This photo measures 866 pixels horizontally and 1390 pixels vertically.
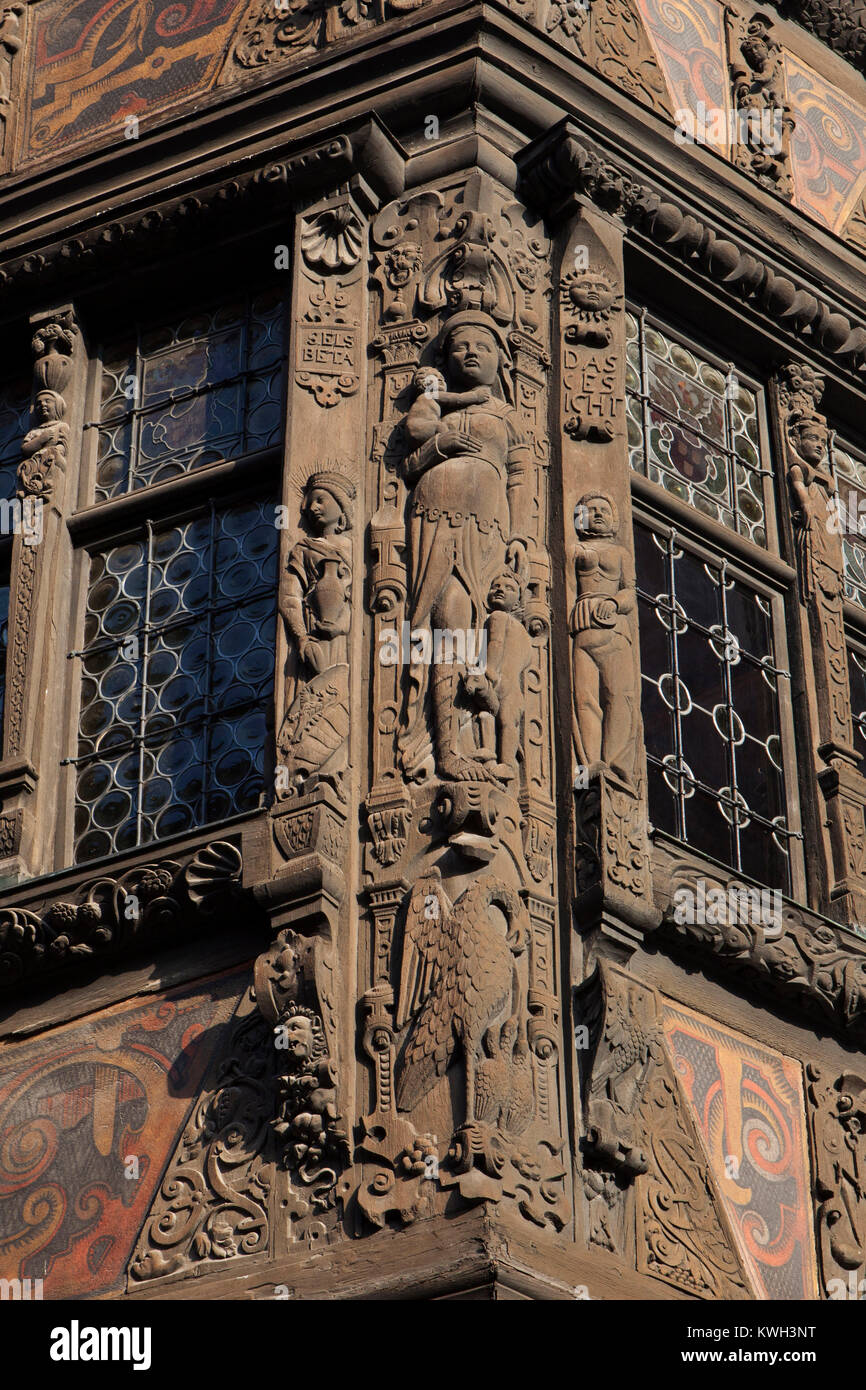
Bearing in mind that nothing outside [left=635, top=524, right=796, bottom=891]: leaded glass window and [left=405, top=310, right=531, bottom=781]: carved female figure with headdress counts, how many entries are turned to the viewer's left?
0

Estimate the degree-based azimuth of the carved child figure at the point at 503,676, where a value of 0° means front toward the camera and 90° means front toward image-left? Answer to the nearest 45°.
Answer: approximately 45°

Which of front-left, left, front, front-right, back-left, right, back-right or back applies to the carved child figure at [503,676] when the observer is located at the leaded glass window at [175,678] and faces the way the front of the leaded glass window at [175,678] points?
left

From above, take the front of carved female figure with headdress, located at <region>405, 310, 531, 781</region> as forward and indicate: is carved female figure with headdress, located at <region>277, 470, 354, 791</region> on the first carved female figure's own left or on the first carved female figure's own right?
on the first carved female figure's own right

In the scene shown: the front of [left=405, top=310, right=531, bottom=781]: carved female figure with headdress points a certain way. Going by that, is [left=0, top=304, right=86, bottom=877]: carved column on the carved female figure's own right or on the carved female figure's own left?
on the carved female figure's own right

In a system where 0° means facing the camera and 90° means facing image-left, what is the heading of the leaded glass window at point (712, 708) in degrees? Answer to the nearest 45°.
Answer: approximately 315°

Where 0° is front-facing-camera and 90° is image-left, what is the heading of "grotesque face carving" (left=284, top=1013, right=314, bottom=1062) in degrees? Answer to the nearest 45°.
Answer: approximately 45°

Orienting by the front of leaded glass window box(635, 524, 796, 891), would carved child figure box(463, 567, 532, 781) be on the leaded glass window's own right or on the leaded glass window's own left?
on the leaded glass window's own right

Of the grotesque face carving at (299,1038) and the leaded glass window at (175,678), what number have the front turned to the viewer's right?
0

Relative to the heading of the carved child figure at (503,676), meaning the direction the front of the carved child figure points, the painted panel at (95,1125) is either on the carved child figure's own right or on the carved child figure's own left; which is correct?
on the carved child figure's own right
